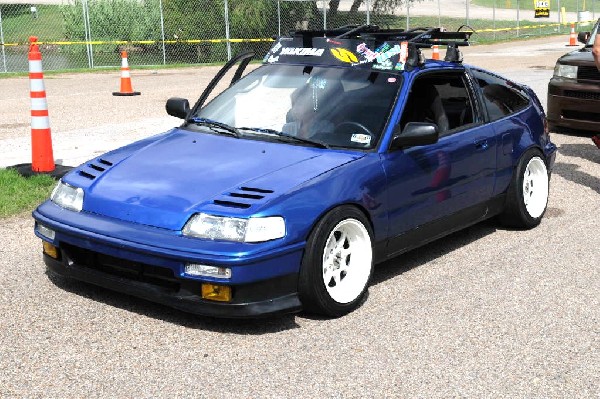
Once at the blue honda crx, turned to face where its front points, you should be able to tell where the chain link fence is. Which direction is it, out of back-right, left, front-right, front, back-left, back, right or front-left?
back-right

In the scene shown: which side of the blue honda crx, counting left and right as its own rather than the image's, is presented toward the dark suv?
back

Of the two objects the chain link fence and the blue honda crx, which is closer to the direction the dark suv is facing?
the blue honda crx

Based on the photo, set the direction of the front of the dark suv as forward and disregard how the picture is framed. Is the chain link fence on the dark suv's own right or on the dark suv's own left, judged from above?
on the dark suv's own right

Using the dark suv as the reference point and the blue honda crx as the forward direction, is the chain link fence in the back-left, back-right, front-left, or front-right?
back-right

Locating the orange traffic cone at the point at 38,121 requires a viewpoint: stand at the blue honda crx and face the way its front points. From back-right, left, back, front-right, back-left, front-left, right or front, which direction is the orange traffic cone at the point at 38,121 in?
right

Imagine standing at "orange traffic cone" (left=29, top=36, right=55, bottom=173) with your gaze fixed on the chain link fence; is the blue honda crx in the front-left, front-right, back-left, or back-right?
back-right

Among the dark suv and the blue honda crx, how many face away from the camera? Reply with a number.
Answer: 0

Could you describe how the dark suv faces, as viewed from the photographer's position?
facing the viewer and to the left of the viewer

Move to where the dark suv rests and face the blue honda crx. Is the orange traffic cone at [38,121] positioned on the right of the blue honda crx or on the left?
right
